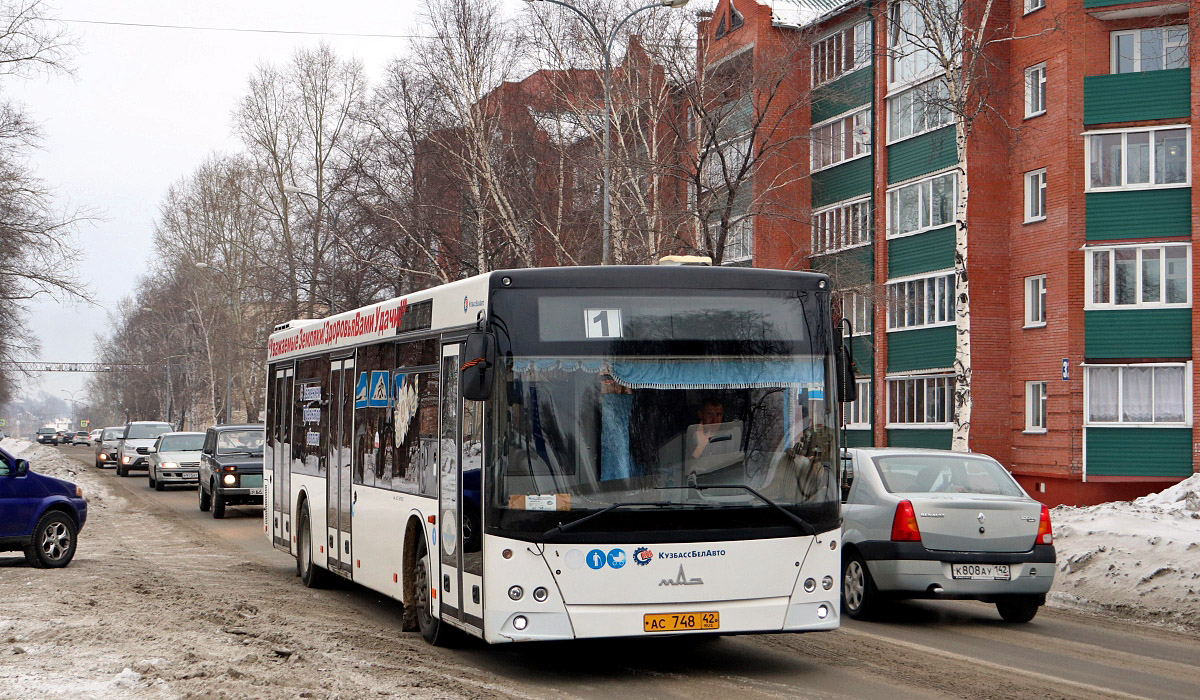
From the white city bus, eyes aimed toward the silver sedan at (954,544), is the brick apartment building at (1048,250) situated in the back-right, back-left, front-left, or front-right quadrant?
front-left

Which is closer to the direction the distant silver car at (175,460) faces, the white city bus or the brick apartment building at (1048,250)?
the white city bus

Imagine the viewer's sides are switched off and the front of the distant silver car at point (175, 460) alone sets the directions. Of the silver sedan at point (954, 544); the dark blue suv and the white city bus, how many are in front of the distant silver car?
3

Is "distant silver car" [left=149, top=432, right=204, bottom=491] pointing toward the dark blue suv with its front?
yes

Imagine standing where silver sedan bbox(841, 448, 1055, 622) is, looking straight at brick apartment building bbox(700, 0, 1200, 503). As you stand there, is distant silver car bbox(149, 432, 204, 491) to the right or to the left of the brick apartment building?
left

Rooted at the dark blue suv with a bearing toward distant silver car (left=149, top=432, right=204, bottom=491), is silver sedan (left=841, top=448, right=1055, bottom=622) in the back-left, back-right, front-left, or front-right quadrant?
back-right

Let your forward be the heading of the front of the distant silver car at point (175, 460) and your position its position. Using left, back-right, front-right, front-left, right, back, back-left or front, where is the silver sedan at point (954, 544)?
front

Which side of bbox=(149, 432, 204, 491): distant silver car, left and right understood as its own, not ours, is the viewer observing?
front

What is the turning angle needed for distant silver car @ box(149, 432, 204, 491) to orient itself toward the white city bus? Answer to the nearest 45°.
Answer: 0° — it already faces it

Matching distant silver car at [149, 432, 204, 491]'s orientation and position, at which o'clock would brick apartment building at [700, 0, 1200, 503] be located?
The brick apartment building is roughly at 10 o'clock from the distant silver car.
